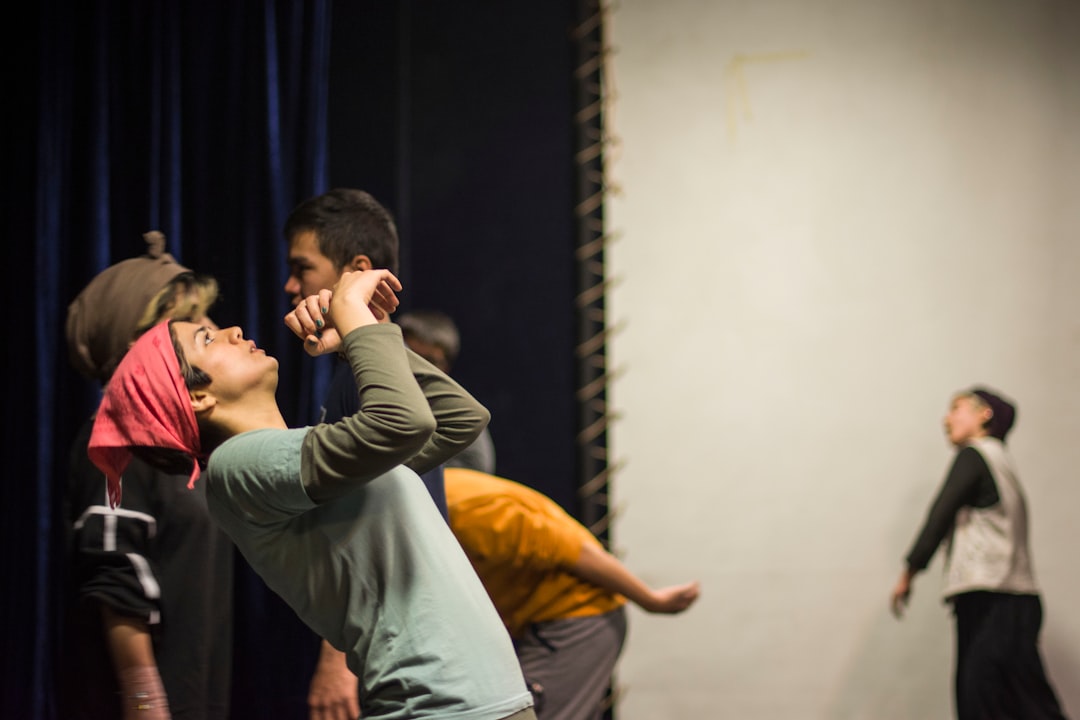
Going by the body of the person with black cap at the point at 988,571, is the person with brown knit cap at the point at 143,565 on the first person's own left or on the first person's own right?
on the first person's own left

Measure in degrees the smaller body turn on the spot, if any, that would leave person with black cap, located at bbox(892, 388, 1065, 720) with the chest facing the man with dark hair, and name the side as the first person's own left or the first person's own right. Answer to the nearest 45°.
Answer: approximately 45° to the first person's own left

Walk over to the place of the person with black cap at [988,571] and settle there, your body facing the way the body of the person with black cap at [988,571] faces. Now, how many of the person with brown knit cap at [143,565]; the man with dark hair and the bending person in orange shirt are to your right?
0

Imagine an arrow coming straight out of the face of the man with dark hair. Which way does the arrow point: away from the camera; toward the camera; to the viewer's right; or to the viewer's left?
to the viewer's left

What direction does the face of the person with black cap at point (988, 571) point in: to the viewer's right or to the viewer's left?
to the viewer's left

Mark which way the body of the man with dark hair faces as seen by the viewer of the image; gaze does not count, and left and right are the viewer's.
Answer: facing to the left of the viewer

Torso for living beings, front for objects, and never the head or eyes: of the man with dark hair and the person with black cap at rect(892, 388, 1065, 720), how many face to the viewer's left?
2

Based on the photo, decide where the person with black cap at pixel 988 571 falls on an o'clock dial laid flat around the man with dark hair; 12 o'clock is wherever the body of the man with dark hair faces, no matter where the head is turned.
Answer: The person with black cap is roughly at 5 o'clock from the man with dark hair.

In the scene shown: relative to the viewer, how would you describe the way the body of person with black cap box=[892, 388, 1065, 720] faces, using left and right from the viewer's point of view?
facing to the left of the viewer
